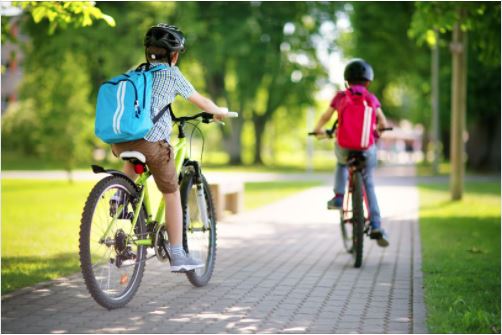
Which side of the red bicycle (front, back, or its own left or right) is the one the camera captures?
back

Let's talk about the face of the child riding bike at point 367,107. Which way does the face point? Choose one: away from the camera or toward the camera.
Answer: away from the camera

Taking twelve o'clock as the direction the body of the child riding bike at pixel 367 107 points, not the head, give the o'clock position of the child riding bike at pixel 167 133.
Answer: the child riding bike at pixel 167 133 is roughly at 7 o'clock from the child riding bike at pixel 367 107.

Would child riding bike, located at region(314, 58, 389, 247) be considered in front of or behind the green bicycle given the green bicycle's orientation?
in front

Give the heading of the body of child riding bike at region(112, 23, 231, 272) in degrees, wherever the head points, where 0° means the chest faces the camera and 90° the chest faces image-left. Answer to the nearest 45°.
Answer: approximately 225°

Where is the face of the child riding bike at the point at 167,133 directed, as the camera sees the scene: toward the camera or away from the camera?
away from the camera

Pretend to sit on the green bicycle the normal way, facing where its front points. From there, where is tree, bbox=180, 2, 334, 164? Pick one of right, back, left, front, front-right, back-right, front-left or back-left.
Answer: front-left

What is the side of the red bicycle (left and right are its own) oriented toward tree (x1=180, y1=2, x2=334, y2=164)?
front

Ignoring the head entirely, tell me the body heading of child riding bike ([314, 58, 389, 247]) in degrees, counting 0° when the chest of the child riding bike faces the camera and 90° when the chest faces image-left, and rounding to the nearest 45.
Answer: approximately 180°

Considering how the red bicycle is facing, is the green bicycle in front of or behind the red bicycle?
behind

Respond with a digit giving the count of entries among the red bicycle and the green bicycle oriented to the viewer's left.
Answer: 0

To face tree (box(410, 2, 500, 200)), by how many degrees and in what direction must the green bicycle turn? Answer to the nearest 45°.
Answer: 0° — it already faces it

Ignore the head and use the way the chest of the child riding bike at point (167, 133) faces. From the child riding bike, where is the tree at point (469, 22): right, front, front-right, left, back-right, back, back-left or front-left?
front

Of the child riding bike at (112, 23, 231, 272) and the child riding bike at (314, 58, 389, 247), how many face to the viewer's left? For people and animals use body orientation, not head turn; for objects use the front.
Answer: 0

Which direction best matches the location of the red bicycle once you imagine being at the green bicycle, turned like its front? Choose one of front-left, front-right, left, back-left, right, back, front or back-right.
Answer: front

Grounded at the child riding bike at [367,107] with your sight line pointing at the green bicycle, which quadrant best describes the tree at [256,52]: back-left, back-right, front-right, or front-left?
back-right
